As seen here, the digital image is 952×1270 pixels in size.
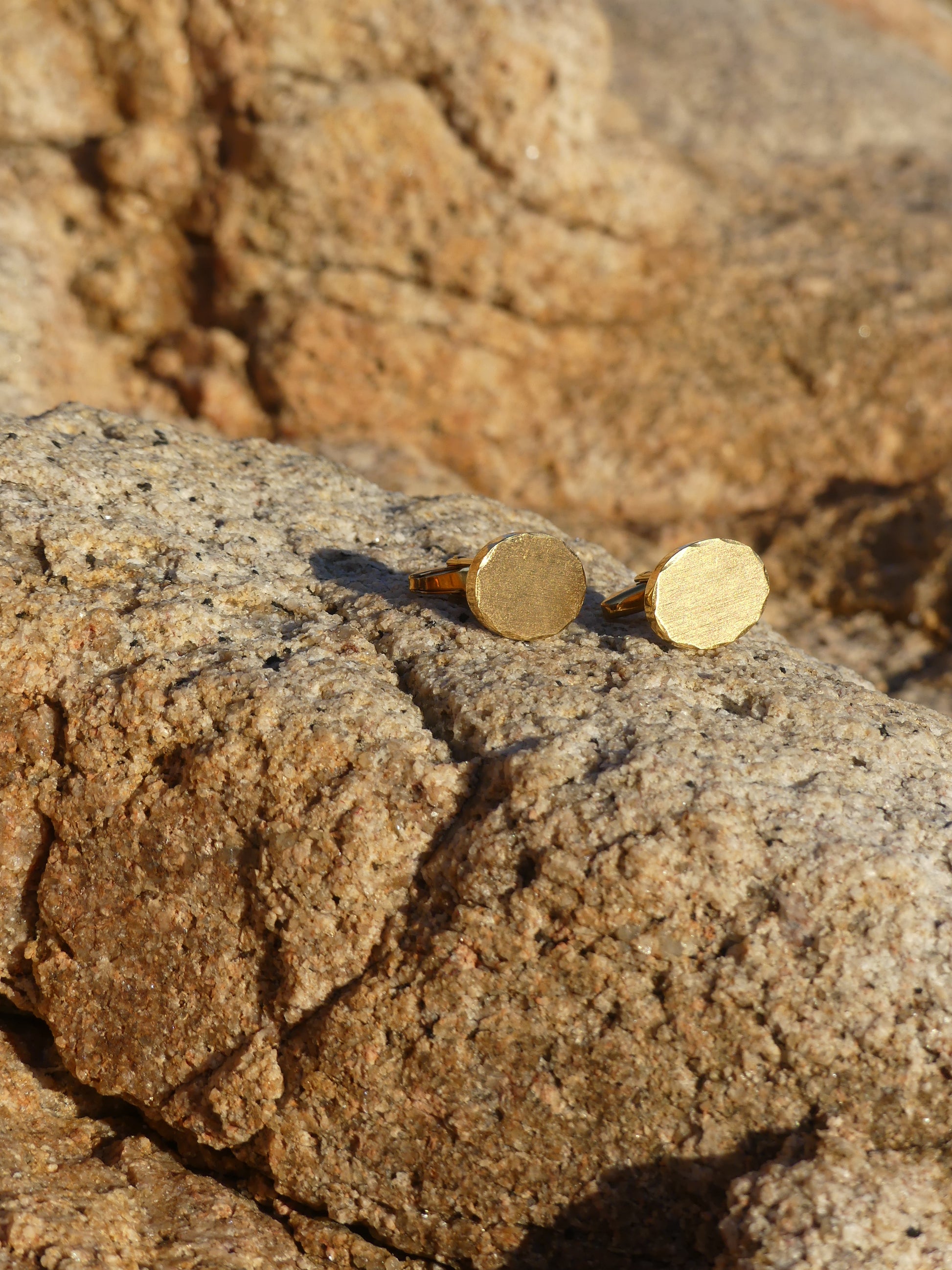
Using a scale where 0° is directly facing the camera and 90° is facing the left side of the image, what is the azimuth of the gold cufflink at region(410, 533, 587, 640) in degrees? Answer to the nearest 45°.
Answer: approximately 315°

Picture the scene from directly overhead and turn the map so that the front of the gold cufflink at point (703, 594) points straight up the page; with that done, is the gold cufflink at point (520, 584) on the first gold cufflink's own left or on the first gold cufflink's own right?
on the first gold cufflink's own right

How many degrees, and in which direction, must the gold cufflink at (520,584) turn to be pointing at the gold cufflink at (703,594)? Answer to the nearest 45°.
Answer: approximately 45° to its left
